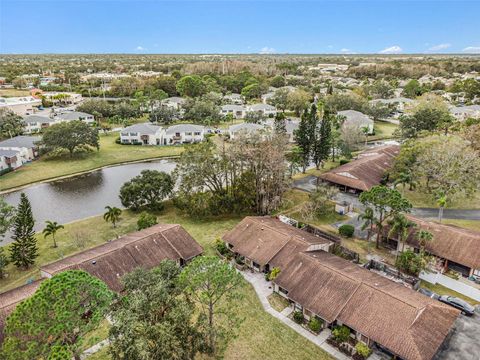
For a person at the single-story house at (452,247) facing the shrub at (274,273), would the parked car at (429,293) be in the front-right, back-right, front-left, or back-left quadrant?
front-left

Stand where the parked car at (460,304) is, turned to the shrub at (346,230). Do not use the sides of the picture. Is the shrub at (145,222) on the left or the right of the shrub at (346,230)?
left

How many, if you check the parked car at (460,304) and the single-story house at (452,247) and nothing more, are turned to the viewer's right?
0

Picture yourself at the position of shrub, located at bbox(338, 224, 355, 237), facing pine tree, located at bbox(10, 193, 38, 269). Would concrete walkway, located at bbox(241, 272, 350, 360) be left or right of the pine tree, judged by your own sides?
left

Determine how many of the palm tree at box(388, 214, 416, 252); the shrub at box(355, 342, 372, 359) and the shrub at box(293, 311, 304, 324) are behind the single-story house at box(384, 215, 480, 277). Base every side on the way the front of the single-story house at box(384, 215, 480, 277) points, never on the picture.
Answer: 0

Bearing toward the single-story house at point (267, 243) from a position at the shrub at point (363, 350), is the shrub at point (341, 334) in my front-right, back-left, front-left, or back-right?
front-left

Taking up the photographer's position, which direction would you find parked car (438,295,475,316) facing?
facing away from the viewer and to the left of the viewer

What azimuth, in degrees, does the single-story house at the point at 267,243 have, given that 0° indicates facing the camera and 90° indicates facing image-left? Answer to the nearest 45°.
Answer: approximately 45°

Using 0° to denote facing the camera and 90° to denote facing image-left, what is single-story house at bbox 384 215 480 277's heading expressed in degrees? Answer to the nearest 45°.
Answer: approximately 45°

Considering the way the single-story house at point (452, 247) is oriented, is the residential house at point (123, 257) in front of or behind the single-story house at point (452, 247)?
in front

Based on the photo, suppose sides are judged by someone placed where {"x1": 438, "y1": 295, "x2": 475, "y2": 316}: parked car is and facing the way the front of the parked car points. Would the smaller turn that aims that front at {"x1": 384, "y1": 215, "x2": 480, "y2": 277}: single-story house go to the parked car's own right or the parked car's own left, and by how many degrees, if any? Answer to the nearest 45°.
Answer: approximately 45° to the parked car's own right

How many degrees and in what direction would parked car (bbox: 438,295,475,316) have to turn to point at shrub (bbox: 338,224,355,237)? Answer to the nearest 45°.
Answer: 0° — it already faces it

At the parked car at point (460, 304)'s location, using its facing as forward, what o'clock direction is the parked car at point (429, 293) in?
the parked car at point (429, 293) is roughly at 11 o'clock from the parked car at point (460, 304).

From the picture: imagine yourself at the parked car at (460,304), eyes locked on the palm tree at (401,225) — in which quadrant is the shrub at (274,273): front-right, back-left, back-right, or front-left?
front-left

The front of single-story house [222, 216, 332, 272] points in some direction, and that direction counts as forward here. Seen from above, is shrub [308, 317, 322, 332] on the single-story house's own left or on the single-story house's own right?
on the single-story house's own left

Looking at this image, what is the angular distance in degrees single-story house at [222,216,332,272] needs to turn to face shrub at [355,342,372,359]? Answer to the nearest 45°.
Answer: approximately 90° to its left

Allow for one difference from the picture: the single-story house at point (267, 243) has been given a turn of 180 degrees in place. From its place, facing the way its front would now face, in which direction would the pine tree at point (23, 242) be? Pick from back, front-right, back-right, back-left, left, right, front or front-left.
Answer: back-left

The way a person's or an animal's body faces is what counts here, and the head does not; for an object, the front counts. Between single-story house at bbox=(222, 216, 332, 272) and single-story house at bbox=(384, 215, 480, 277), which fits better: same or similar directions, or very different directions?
same or similar directions

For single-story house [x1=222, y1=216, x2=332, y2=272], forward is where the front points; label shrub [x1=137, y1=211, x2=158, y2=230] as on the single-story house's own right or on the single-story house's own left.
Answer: on the single-story house's own right

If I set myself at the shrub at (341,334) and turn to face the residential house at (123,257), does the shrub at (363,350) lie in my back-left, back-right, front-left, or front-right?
back-left
